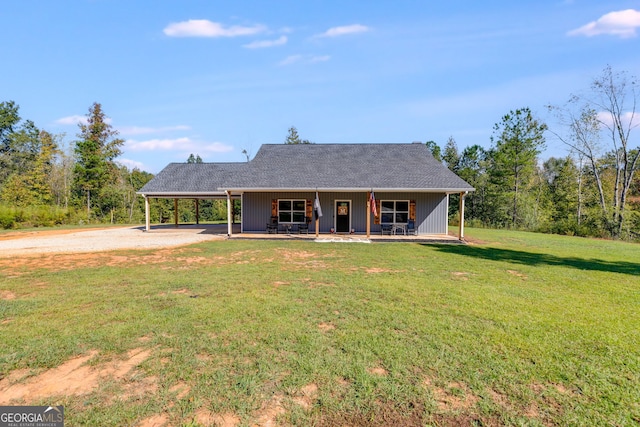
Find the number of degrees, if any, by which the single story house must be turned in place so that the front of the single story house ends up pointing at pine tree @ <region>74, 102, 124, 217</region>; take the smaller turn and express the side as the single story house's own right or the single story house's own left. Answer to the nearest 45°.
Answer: approximately 135° to the single story house's own right

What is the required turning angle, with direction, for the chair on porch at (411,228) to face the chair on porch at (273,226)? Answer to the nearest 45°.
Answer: approximately 90° to its right

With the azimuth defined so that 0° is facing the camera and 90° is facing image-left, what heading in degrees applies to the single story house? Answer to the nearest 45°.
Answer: approximately 0°

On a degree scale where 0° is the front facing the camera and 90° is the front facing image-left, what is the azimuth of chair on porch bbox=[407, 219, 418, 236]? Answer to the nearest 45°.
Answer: approximately 0°
